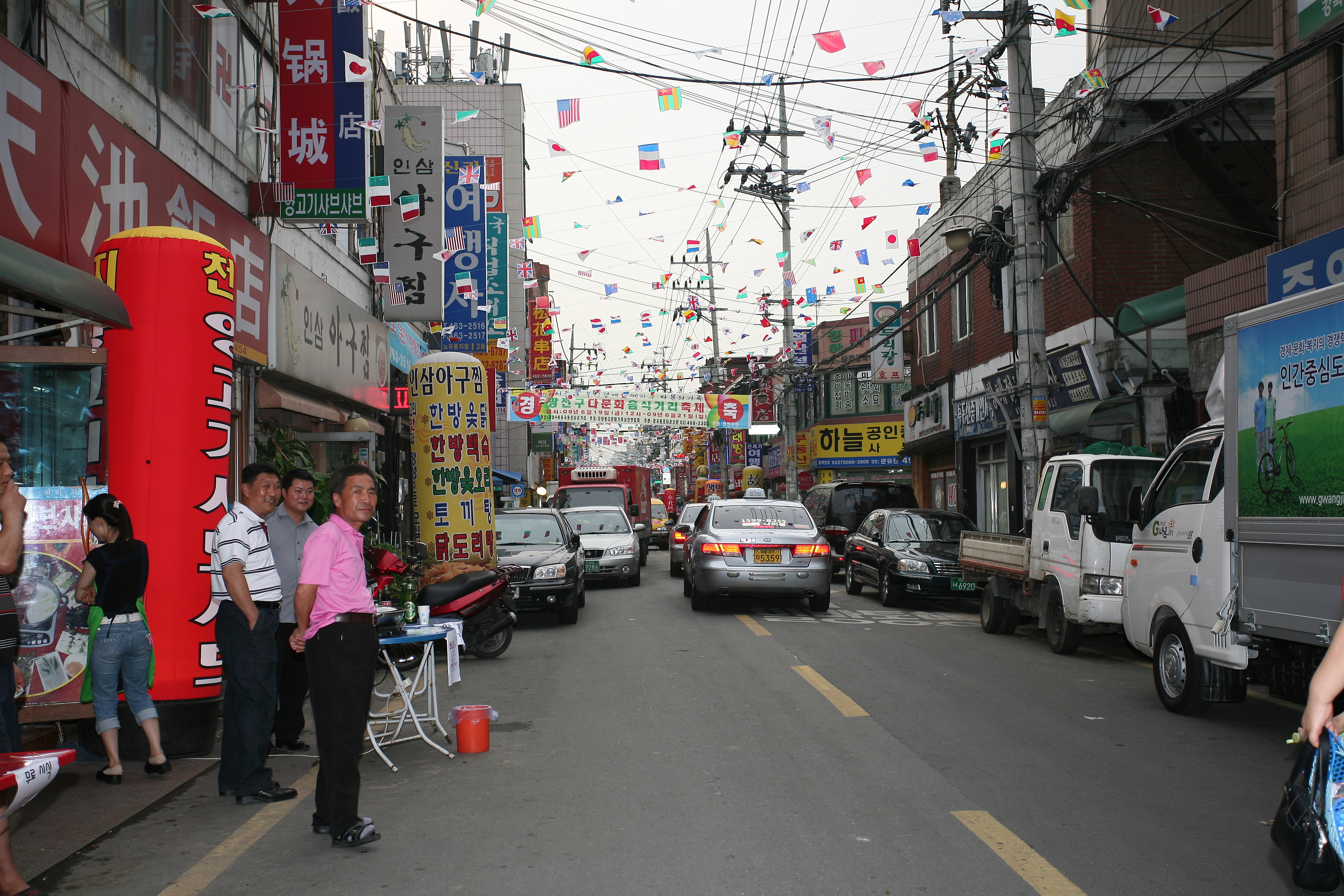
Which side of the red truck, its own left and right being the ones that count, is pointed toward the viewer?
front

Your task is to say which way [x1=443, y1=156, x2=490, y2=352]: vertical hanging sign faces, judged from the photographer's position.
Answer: facing the viewer

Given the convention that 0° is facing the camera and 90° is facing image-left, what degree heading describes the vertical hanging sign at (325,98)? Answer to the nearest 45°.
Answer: approximately 0°

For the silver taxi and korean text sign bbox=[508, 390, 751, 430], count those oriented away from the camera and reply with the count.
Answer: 1

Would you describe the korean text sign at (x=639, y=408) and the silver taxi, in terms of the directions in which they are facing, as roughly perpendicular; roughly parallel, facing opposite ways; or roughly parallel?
roughly parallel, facing opposite ways

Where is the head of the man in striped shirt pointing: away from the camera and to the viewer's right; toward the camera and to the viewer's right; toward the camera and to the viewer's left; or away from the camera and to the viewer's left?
toward the camera and to the viewer's right

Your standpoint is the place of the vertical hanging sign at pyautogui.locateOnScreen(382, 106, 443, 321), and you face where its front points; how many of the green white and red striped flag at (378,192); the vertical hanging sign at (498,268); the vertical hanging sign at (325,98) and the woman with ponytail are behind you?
1

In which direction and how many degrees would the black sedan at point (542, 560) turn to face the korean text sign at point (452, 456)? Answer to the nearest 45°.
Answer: approximately 135° to its right

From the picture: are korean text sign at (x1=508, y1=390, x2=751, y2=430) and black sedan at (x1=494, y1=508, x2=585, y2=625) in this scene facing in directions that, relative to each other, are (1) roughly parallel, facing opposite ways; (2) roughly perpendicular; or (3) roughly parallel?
roughly parallel

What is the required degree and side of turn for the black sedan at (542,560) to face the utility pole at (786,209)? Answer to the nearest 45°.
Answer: approximately 135° to its left

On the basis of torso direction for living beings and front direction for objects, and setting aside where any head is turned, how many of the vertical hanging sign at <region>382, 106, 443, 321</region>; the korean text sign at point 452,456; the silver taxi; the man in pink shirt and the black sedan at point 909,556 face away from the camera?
1

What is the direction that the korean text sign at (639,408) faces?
toward the camera

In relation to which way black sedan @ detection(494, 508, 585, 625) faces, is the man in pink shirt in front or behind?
in front

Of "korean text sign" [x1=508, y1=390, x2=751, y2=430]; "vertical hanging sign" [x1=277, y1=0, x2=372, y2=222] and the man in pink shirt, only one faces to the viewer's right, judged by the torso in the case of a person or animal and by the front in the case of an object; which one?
the man in pink shirt

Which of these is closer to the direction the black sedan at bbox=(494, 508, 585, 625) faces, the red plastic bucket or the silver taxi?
the red plastic bucket

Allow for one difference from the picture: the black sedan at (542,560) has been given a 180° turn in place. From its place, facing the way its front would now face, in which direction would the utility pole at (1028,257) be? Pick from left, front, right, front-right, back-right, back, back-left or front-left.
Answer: right
